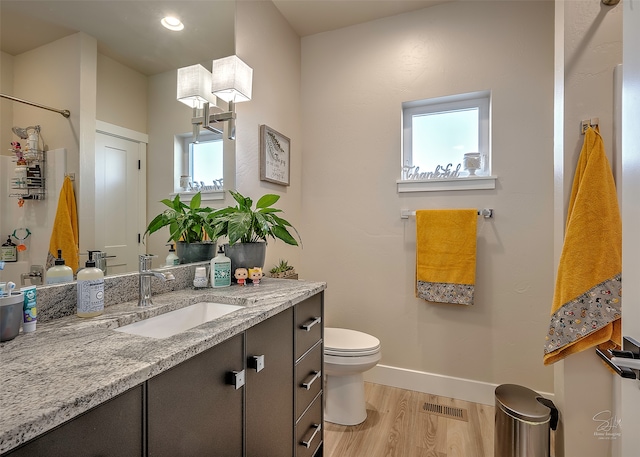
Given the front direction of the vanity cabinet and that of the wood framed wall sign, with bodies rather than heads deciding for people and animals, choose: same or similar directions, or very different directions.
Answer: same or similar directions

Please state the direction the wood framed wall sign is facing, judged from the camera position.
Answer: facing the viewer and to the right of the viewer

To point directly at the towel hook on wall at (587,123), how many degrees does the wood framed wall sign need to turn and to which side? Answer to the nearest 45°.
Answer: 0° — it already faces it

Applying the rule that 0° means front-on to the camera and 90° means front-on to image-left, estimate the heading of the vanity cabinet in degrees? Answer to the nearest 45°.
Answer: approximately 315°

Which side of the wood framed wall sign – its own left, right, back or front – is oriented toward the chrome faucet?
right

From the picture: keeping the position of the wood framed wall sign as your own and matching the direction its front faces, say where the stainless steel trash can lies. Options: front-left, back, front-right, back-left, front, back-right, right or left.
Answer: front

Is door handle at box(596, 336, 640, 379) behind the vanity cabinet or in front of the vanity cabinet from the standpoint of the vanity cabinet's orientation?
in front

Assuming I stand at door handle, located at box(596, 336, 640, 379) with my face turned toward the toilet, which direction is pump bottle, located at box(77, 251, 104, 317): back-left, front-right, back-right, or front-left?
front-left

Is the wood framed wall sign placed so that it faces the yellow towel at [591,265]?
yes

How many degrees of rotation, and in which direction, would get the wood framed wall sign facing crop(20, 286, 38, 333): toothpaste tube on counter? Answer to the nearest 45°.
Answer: approximately 90° to its right

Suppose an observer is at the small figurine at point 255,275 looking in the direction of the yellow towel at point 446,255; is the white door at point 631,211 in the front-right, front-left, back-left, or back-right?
front-right
